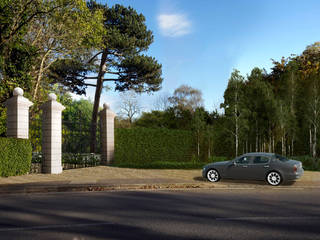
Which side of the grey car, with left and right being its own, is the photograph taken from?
left

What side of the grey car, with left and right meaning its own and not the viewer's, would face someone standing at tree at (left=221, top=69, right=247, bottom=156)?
right

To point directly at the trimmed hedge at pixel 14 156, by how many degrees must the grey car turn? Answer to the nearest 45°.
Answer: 0° — it already faces it

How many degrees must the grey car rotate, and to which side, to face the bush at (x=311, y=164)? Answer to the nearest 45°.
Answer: approximately 90° to its right

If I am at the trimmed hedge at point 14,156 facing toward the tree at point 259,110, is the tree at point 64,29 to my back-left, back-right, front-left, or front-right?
front-left

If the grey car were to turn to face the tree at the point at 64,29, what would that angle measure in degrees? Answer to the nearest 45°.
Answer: approximately 45° to its right

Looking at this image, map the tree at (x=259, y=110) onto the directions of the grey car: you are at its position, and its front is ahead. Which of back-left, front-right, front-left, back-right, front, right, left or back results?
right

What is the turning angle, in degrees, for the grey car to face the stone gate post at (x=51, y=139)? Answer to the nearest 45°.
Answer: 0° — it already faces it
